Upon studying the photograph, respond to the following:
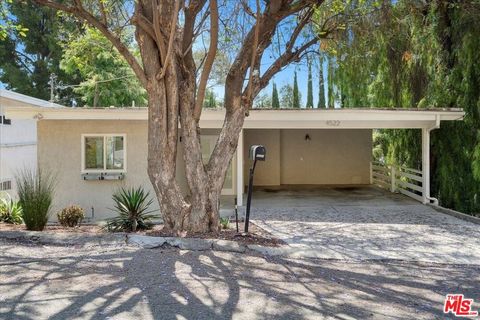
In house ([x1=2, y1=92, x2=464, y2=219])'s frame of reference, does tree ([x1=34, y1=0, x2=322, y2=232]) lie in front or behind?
in front

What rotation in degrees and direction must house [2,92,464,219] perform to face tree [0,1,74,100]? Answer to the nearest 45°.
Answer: approximately 135° to its right

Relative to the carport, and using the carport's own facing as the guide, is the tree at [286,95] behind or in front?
behind

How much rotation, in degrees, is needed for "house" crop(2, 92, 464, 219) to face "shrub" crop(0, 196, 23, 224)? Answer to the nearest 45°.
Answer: approximately 45° to its right

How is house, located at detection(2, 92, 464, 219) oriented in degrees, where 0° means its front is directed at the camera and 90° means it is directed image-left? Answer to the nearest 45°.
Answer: approximately 0°

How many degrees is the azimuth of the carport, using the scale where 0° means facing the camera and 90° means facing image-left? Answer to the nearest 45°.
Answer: approximately 0°

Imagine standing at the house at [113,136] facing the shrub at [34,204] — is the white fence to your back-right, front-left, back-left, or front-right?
back-left

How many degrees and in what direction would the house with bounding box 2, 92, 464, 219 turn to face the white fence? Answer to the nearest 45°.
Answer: approximately 90° to its left

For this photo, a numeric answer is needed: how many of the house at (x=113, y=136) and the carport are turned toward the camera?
2
